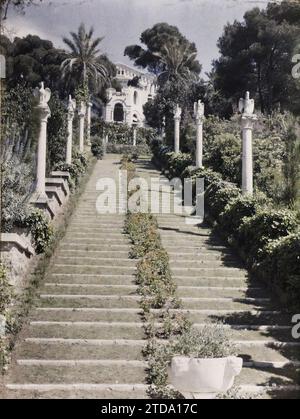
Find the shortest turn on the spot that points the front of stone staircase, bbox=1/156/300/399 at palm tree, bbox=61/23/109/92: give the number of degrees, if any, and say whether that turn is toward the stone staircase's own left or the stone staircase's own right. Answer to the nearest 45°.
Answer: approximately 180°

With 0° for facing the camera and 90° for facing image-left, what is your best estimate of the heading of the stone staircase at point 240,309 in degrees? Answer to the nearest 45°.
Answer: approximately 0°

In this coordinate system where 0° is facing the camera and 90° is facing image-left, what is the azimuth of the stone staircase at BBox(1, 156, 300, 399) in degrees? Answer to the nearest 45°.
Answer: approximately 0°

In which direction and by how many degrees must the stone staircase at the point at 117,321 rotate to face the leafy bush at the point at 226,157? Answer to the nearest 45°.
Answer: approximately 180°

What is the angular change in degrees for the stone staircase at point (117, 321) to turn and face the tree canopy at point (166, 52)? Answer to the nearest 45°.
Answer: approximately 180°

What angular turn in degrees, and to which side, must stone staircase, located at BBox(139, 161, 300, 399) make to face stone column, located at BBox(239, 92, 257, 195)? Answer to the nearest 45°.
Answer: approximately 180°

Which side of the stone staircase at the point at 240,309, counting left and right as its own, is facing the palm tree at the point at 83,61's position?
back

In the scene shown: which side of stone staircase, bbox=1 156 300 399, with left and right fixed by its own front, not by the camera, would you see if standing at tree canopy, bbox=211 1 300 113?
back
